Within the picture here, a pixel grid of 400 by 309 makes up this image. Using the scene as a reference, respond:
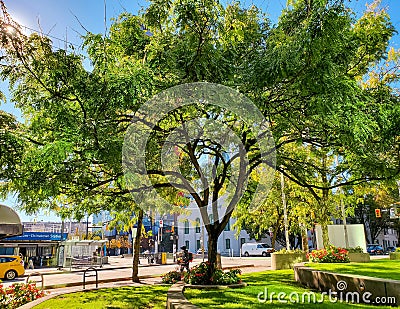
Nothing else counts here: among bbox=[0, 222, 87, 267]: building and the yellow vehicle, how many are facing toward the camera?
1

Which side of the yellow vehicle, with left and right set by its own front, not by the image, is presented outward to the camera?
left

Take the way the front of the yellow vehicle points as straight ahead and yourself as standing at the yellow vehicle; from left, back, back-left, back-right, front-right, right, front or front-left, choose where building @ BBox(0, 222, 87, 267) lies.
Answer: right

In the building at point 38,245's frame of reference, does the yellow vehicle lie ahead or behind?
ahead

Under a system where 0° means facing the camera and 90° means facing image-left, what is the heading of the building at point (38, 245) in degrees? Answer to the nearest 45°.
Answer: approximately 0°

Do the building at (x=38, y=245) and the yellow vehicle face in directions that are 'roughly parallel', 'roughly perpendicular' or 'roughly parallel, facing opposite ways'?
roughly perpendicular

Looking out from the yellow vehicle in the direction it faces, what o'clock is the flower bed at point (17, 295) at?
The flower bed is roughly at 9 o'clock from the yellow vehicle.

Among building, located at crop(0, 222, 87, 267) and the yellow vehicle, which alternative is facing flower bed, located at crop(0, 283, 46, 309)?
the building

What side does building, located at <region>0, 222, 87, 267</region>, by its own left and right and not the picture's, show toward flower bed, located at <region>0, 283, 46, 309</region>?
front

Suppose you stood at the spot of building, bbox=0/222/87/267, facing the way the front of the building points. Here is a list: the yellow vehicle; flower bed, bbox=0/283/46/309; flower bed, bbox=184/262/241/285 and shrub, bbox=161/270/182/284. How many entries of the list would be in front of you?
4

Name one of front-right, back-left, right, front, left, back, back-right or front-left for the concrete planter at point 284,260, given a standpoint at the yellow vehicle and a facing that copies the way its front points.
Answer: back-left

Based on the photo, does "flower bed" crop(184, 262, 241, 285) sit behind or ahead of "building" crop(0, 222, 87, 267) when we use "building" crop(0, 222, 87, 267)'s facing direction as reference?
ahead
